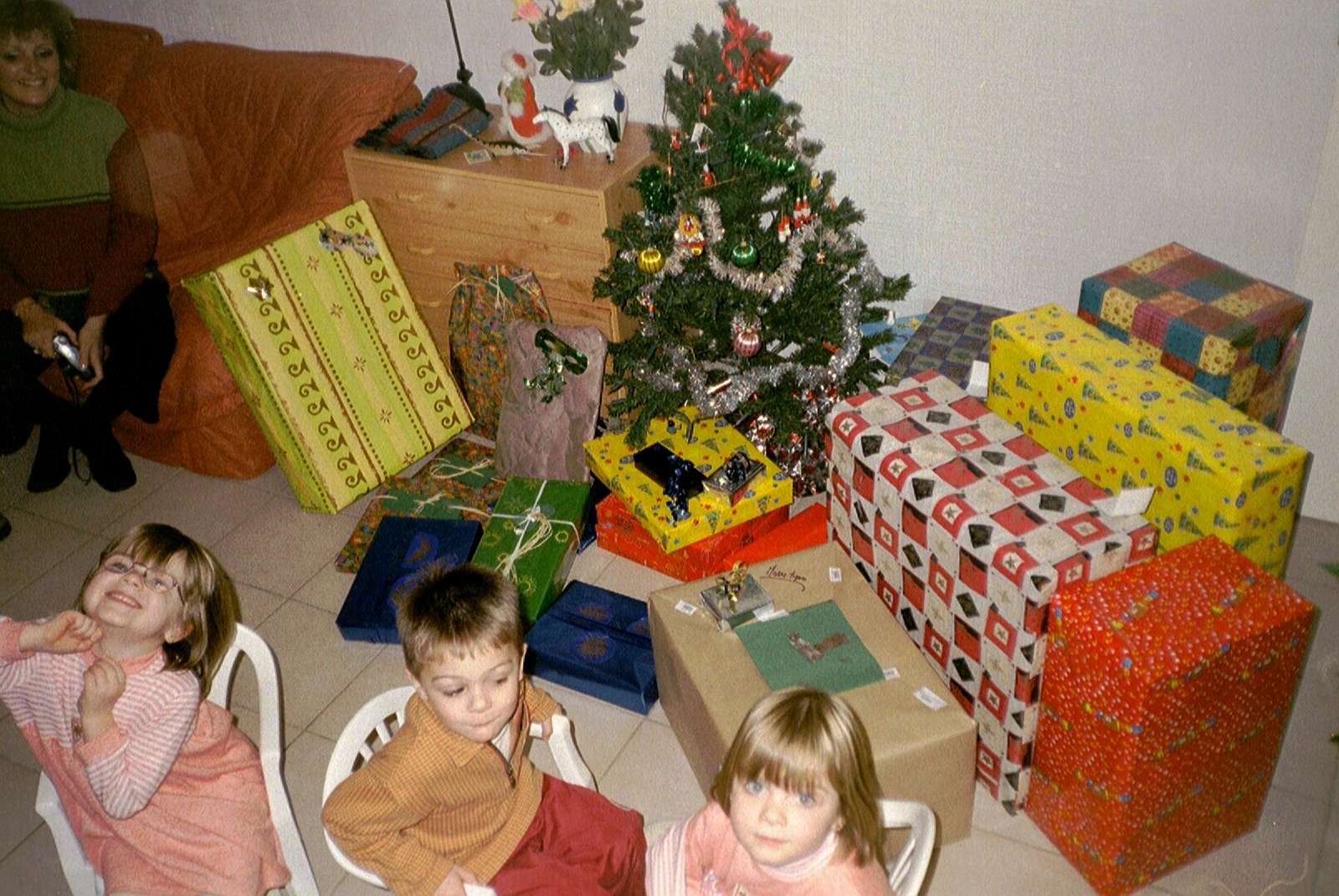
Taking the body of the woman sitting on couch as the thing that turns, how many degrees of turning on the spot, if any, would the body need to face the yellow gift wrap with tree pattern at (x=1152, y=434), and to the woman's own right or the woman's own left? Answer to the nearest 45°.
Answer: approximately 45° to the woman's own left

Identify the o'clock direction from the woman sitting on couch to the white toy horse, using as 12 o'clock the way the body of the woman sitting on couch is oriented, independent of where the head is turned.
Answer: The white toy horse is roughly at 10 o'clock from the woman sitting on couch.

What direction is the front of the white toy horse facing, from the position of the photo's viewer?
facing to the left of the viewer

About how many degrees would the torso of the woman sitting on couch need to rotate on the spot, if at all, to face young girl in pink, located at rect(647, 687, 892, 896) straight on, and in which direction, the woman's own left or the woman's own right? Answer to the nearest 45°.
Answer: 0° — they already face them

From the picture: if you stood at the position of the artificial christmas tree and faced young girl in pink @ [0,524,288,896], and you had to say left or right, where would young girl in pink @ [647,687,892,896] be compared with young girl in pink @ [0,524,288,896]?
left

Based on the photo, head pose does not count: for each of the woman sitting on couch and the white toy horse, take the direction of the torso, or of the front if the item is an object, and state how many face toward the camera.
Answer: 1

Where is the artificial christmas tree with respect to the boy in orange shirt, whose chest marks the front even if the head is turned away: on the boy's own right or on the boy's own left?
on the boy's own left

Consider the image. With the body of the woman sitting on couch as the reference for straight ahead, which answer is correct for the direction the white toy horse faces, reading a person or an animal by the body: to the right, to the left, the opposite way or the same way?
to the right

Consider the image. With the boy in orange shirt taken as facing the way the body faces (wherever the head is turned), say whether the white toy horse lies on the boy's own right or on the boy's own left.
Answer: on the boy's own left

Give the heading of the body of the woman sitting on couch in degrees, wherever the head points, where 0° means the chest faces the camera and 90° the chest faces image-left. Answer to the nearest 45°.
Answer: approximately 0°

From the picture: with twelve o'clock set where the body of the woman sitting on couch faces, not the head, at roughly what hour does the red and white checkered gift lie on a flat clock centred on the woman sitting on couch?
The red and white checkered gift is roughly at 11 o'clock from the woman sitting on couch.

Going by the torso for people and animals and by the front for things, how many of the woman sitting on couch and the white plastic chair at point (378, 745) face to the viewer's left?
0
